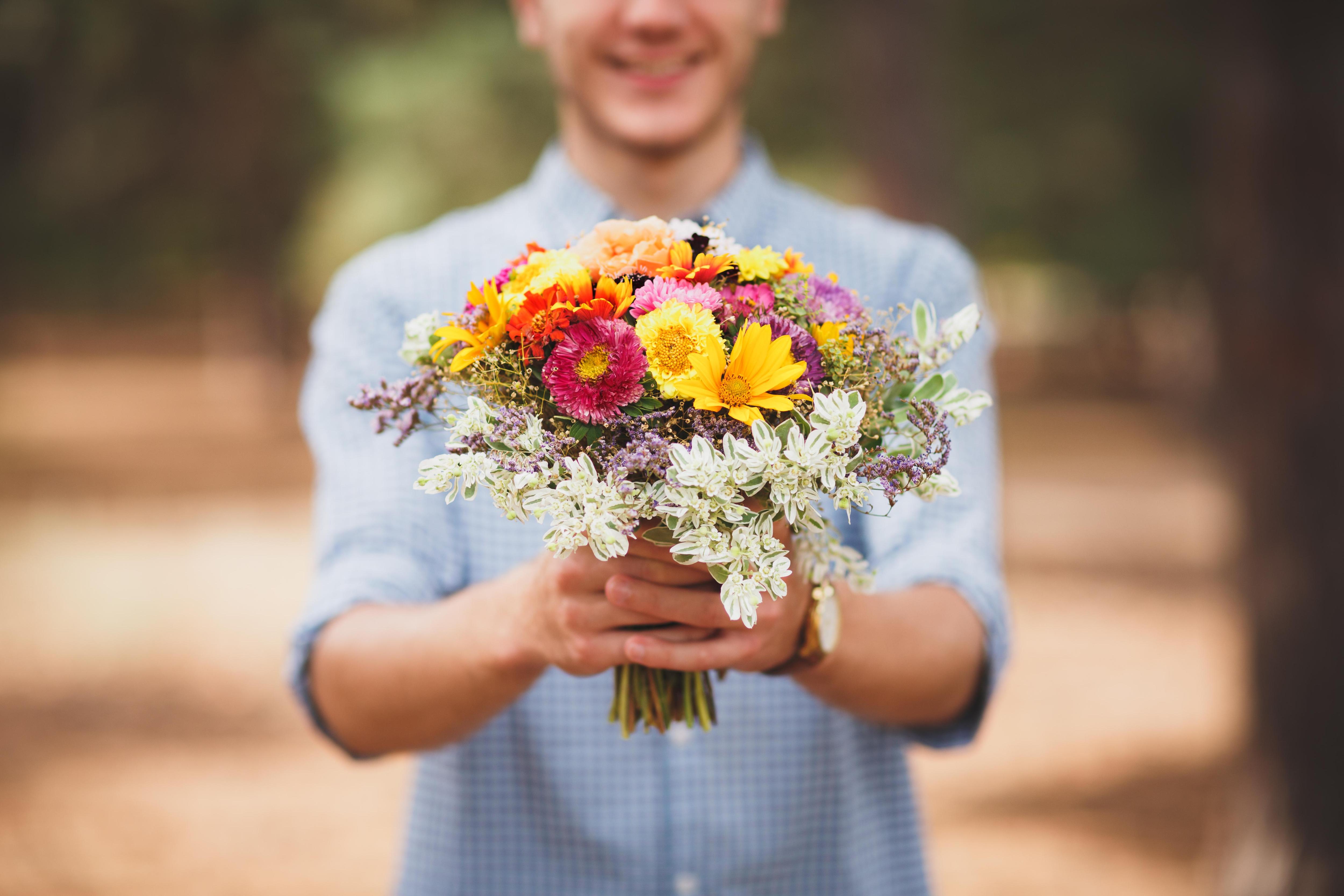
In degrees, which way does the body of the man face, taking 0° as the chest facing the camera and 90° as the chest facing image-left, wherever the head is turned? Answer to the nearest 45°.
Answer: approximately 0°

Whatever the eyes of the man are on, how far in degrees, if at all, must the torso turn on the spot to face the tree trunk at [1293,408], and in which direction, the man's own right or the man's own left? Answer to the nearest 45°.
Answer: approximately 135° to the man's own left
